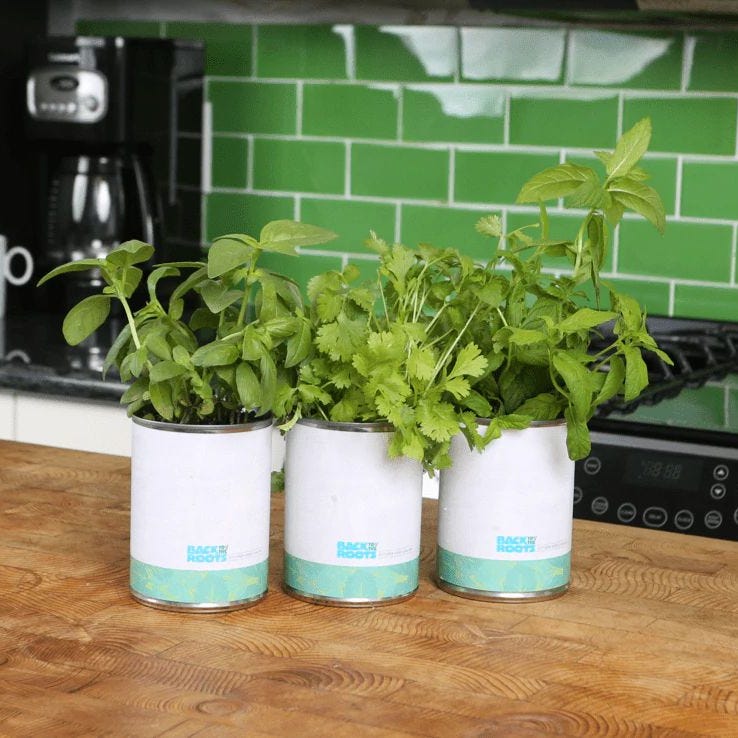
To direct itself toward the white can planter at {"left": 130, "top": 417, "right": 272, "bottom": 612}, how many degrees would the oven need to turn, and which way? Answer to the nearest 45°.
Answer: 0° — it already faces it

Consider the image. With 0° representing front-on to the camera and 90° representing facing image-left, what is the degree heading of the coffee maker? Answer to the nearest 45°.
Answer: approximately 45°

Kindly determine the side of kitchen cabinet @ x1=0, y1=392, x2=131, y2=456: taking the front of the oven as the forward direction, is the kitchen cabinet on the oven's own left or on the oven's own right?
on the oven's own right

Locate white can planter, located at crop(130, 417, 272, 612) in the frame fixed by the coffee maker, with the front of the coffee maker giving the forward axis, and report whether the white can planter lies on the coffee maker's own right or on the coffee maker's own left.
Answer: on the coffee maker's own left

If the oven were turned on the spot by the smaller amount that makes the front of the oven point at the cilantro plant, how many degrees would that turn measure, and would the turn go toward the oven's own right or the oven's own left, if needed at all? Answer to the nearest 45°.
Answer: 0° — it already faces it

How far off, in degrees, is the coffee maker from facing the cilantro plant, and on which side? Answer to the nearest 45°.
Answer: approximately 45° to its left

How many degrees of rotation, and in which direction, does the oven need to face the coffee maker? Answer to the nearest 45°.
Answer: approximately 135° to its right

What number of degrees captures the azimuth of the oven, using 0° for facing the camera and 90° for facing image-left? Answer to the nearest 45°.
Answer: approximately 0°

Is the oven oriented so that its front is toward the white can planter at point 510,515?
yes

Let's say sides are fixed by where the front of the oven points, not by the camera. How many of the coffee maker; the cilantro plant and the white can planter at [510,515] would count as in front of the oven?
2

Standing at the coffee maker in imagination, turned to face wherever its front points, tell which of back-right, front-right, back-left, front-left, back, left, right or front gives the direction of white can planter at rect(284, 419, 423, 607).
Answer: front-left
